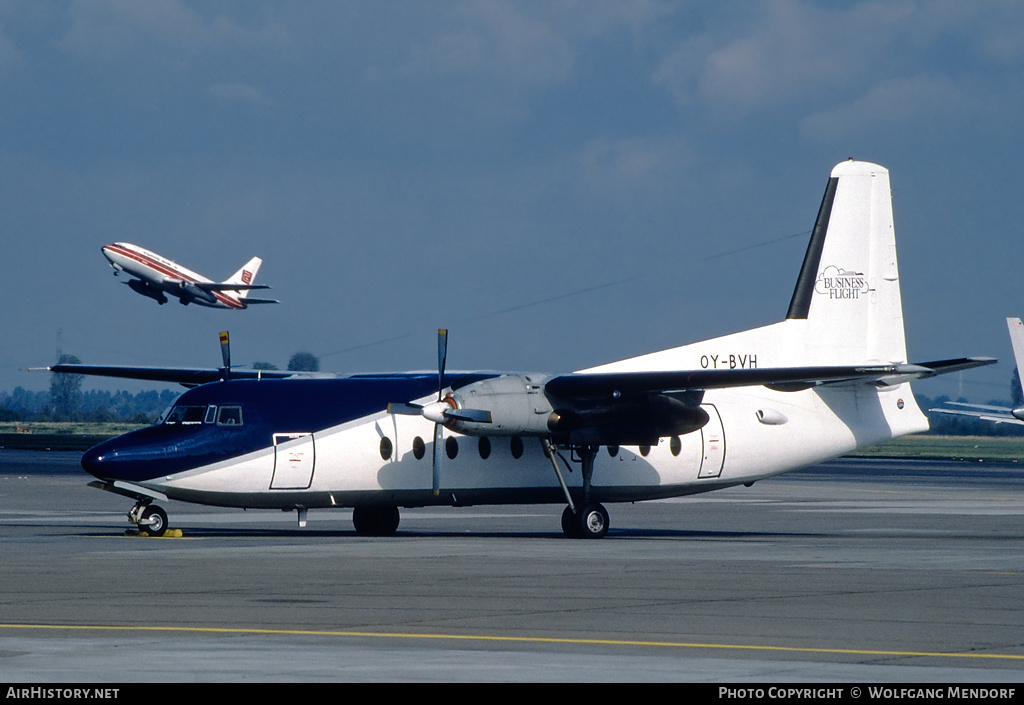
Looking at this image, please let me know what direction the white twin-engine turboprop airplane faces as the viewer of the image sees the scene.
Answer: facing the viewer and to the left of the viewer
